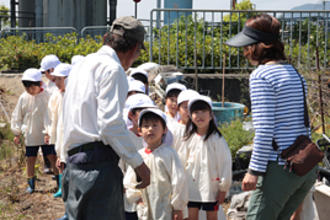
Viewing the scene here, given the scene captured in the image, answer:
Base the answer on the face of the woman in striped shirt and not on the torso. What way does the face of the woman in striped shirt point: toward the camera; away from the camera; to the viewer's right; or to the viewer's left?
to the viewer's left

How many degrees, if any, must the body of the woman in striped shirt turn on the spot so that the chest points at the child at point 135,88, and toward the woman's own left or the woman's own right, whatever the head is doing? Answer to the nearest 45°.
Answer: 0° — they already face them

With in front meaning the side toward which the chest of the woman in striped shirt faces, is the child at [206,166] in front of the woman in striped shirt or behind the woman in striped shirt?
in front

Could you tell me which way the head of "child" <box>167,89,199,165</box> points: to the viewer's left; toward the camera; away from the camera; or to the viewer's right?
toward the camera

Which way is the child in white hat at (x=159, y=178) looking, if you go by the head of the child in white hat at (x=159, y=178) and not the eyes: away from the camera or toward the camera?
toward the camera

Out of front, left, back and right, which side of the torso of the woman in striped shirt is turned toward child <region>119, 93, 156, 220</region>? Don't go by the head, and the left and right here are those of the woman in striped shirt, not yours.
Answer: front

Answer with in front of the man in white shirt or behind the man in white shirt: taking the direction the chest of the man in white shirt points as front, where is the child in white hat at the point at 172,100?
in front

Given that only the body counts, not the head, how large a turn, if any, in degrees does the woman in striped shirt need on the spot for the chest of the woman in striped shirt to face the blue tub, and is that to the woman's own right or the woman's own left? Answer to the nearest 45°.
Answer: approximately 45° to the woman's own right

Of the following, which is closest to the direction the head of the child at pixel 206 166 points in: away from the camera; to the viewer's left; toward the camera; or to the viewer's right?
toward the camera

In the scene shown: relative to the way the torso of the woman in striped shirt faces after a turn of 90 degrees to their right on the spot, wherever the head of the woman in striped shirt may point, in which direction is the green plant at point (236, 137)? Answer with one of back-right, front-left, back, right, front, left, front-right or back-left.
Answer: front-left

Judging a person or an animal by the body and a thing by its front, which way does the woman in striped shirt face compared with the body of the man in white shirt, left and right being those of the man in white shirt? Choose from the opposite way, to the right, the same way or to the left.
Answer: to the left

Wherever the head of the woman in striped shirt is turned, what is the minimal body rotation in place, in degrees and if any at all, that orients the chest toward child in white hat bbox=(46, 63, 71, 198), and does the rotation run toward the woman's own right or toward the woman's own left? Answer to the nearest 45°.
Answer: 0° — they already face them

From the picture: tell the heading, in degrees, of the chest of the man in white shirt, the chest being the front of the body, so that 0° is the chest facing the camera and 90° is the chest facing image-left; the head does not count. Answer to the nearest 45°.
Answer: approximately 225°

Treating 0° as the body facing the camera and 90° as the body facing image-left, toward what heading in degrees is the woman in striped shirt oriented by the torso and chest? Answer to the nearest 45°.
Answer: approximately 135°

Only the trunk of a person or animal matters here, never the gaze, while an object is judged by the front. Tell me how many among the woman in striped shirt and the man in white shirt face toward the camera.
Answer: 0

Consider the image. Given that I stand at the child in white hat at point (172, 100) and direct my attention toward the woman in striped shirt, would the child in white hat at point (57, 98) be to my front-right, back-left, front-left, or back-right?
back-right
